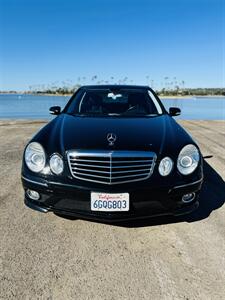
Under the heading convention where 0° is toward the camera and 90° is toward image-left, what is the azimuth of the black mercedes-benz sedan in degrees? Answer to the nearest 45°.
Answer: approximately 0°
